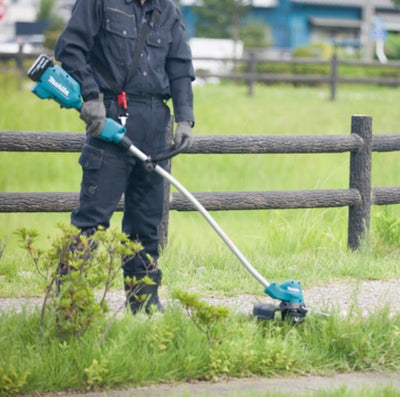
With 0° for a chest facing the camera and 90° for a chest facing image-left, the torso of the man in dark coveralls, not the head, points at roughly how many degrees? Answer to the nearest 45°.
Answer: approximately 315°

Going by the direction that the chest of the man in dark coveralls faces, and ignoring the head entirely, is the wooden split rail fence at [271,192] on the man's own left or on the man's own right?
on the man's own left
